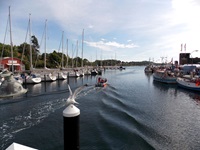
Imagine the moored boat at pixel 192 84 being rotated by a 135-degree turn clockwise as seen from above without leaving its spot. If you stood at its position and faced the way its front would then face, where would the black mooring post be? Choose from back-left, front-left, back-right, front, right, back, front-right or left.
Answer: back-right

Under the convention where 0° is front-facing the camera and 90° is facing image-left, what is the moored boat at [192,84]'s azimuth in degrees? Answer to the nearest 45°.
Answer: approximately 90°
